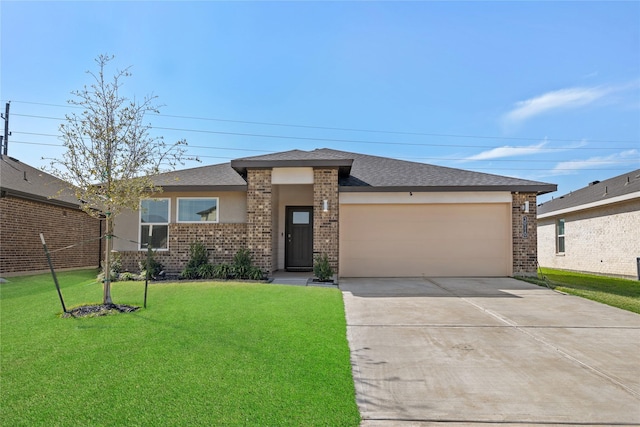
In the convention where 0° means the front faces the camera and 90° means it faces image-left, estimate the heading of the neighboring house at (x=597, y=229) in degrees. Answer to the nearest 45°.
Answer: approximately 315°

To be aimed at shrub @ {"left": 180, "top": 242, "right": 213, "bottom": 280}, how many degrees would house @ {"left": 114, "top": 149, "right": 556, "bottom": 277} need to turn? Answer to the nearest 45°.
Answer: approximately 90° to its right

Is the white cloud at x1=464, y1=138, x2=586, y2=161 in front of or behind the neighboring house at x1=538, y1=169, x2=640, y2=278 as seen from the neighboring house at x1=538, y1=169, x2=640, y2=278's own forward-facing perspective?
behind

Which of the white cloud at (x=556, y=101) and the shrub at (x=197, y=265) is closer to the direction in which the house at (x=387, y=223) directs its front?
the shrub

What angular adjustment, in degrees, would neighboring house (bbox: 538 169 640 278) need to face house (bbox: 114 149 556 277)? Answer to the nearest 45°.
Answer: approximately 90° to its right

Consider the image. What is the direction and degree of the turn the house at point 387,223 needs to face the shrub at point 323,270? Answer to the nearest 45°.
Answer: approximately 45° to its right

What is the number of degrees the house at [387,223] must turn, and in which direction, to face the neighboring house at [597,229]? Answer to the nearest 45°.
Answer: approximately 135° to its left

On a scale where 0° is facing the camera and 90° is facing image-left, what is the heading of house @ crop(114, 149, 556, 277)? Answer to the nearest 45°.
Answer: approximately 0°

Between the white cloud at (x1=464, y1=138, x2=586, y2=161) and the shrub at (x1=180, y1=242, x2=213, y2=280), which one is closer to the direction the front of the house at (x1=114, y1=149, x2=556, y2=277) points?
the shrub

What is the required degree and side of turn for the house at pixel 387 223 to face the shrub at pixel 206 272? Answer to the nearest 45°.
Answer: approximately 90° to its right
